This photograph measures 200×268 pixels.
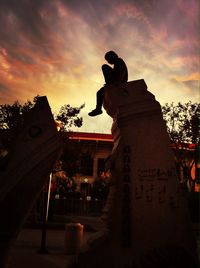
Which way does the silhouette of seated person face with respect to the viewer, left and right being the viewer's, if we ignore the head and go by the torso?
facing to the left of the viewer

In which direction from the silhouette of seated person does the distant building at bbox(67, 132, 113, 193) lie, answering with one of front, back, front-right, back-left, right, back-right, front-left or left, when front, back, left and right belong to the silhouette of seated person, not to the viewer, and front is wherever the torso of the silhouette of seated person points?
right
